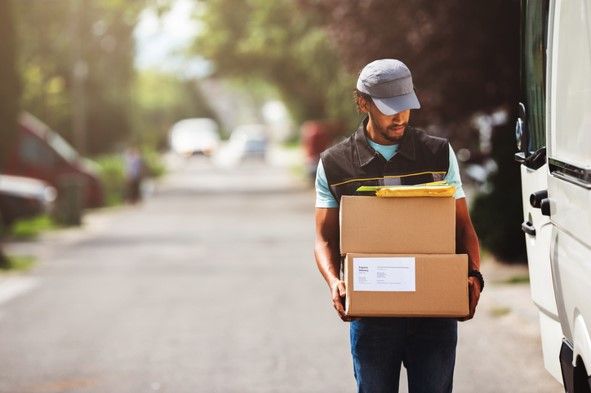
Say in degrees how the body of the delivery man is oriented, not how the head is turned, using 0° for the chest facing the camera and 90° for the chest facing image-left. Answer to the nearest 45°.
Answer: approximately 0°

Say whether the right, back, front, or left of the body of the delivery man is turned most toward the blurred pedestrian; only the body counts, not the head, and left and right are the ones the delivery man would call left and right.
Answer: back

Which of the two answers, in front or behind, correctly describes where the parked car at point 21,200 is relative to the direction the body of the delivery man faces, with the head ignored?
behind

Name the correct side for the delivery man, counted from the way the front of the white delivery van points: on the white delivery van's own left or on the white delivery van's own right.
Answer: on the white delivery van's own left

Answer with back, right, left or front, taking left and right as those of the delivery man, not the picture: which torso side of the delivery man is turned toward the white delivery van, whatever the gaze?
left
